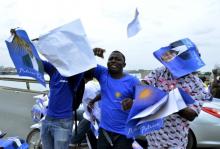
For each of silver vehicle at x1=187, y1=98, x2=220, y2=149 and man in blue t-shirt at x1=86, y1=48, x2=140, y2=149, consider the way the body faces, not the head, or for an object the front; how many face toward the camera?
1

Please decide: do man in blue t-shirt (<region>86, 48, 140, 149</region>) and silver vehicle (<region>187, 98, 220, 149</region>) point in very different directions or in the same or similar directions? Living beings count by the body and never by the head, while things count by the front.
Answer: very different directions

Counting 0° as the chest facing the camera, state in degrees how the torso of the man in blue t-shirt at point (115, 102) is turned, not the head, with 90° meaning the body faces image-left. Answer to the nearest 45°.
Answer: approximately 0°

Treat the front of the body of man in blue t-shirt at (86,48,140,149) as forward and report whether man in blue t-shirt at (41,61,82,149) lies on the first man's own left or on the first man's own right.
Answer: on the first man's own right
